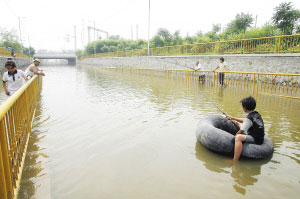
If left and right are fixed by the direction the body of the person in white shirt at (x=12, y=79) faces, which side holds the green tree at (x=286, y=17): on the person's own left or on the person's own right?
on the person's own left

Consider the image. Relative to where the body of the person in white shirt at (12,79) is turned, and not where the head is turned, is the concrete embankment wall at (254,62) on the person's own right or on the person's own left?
on the person's own left

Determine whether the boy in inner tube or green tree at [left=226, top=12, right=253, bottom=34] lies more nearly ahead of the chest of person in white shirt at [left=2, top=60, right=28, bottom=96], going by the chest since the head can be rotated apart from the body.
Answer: the boy in inner tube

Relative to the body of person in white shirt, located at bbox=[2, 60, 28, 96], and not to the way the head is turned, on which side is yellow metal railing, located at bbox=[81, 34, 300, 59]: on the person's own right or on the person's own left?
on the person's own left

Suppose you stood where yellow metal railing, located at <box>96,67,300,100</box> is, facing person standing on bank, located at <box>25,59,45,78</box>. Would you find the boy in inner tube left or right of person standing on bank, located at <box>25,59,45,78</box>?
left
